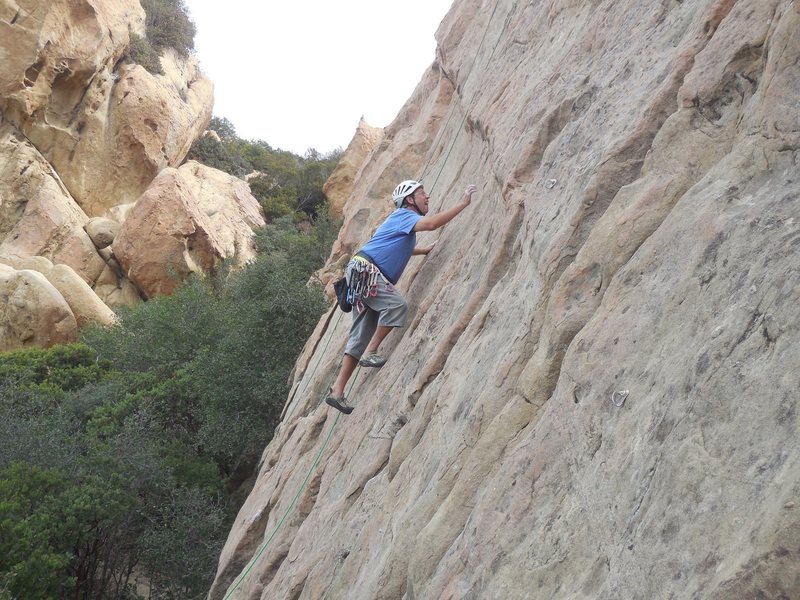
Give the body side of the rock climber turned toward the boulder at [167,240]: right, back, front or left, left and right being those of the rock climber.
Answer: left

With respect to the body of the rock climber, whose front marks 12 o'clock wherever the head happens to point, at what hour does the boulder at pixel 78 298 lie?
The boulder is roughly at 8 o'clock from the rock climber.

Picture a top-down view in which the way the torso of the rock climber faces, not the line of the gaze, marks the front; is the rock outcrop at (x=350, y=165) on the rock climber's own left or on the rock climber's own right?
on the rock climber's own left

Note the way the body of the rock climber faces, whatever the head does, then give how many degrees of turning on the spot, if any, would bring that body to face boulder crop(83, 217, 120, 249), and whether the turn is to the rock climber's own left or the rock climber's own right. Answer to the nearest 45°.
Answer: approximately 135° to the rock climber's own left

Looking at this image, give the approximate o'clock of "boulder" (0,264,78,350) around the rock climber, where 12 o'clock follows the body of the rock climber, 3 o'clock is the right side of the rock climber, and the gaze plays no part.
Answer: The boulder is roughly at 8 o'clock from the rock climber.

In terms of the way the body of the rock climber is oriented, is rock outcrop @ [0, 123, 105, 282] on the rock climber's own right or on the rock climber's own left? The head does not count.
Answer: on the rock climber's own left

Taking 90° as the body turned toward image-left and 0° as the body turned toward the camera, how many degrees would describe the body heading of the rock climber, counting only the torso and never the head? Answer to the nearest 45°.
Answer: approximately 270°
